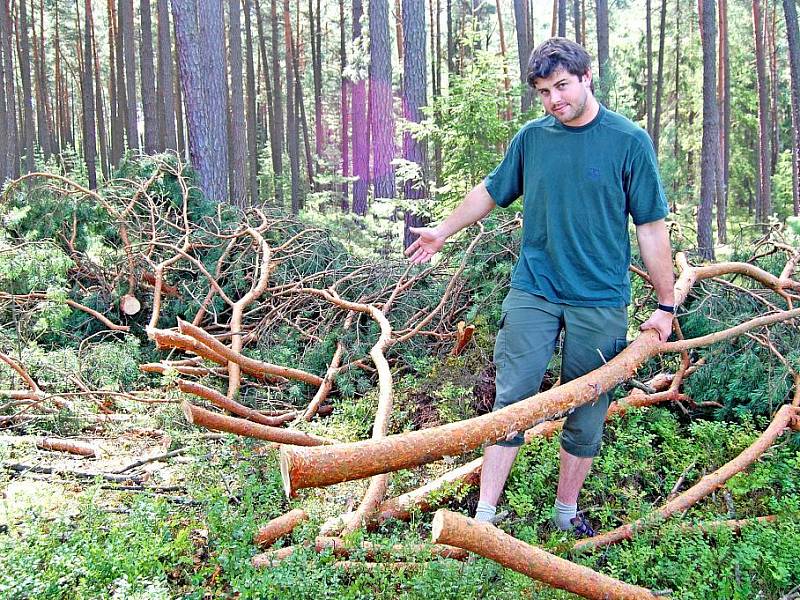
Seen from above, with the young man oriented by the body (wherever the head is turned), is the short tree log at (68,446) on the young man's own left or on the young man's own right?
on the young man's own right

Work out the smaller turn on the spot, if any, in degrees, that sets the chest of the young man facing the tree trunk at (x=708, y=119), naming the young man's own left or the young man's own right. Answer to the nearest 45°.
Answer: approximately 180°

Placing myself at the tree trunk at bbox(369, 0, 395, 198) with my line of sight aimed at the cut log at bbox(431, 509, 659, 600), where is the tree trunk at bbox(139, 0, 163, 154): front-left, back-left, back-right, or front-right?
back-right

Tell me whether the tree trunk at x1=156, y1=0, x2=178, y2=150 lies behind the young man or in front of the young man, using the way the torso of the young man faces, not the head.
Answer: behind

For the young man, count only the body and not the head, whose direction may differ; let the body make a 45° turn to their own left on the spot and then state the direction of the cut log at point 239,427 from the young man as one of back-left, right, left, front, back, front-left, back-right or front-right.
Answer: back-right

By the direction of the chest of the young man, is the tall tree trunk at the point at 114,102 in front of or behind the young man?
behind

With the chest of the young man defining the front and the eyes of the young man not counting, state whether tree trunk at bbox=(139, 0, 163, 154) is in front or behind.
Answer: behind

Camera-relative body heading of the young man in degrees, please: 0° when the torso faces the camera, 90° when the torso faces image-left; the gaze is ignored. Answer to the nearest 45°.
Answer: approximately 0°

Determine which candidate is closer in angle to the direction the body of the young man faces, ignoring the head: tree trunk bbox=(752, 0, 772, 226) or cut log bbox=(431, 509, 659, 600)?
the cut log

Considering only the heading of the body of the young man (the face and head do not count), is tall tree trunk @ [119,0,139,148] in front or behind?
behind
